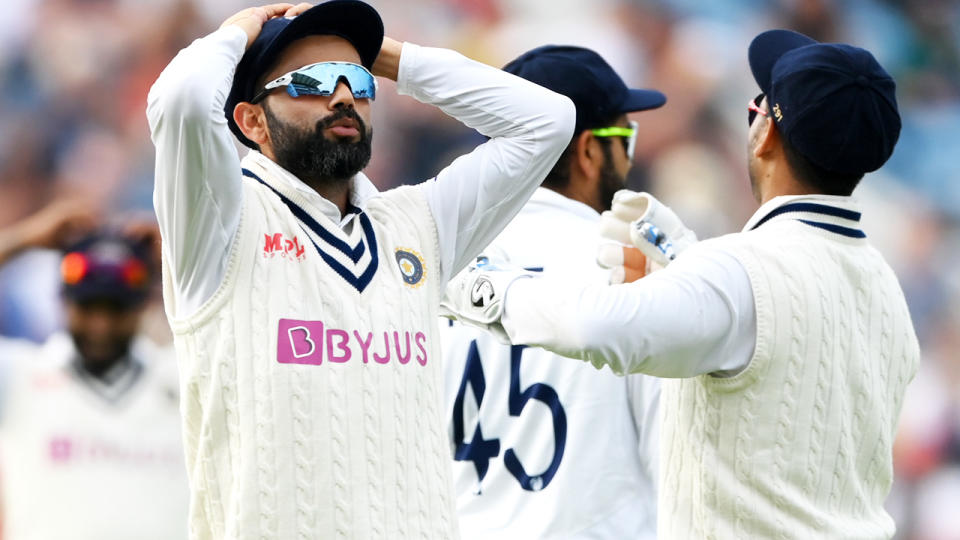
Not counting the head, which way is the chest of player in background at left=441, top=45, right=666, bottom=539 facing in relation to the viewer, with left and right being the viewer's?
facing away from the viewer and to the right of the viewer

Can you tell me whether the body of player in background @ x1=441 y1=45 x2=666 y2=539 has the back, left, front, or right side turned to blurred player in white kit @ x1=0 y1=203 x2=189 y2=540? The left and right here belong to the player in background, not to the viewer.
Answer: left

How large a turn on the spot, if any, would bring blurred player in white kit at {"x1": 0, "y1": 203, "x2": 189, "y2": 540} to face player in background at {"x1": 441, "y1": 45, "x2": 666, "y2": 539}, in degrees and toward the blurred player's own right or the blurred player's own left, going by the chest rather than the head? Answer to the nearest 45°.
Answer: approximately 45° to the blurred player's own left

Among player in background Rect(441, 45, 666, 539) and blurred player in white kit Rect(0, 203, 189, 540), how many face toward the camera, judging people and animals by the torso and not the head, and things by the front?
1

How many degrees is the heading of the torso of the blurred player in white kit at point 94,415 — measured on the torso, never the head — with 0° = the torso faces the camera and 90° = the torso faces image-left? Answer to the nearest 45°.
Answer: approximately 0°
